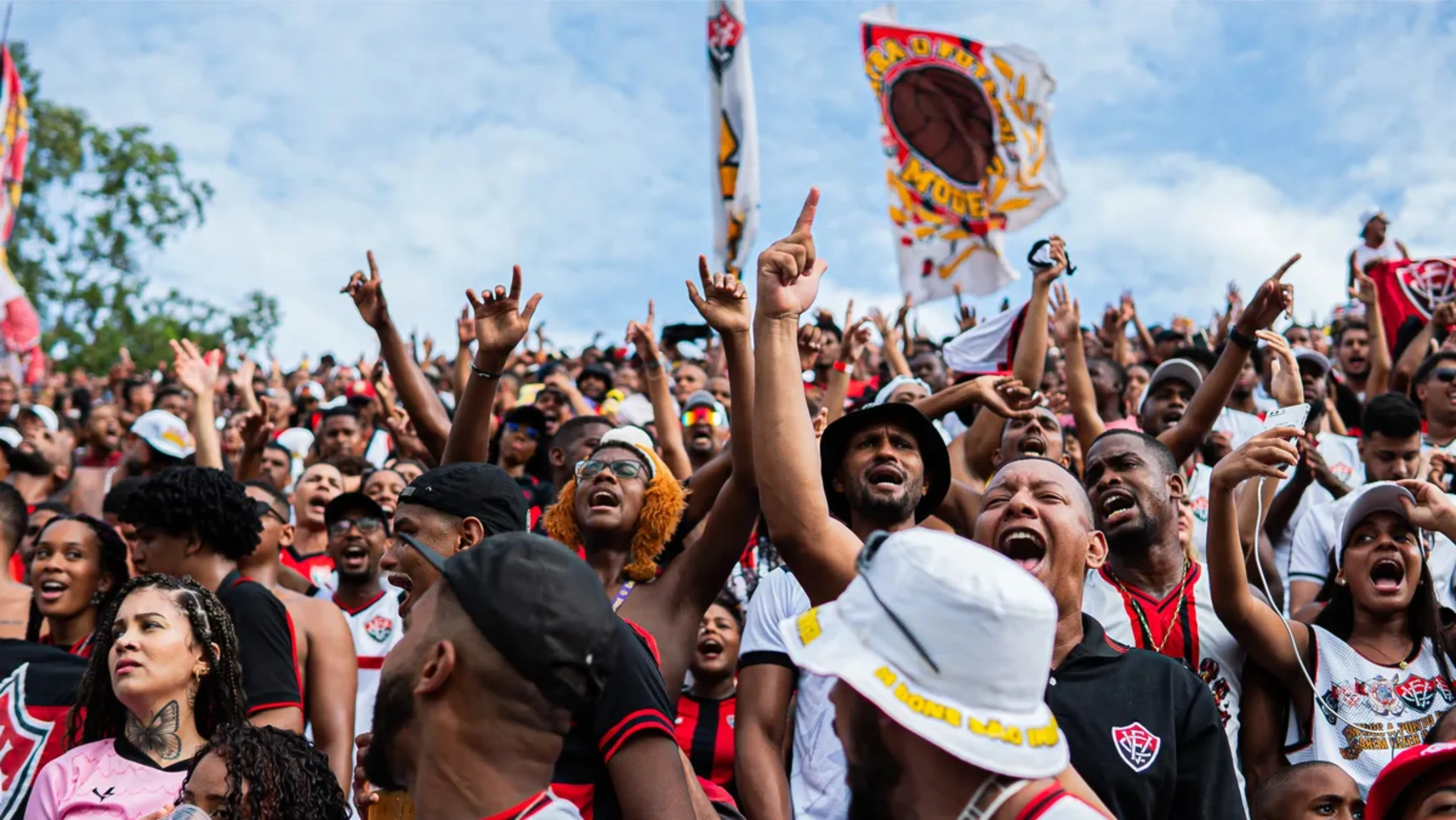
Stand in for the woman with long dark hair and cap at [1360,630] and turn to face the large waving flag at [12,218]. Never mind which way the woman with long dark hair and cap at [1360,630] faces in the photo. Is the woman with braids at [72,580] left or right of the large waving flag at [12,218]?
left

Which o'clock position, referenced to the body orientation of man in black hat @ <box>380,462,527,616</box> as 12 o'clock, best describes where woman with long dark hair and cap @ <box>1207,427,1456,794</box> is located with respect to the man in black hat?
The woman with long dark hair and cap is roughly at 6 o'clock from the man in black hat.

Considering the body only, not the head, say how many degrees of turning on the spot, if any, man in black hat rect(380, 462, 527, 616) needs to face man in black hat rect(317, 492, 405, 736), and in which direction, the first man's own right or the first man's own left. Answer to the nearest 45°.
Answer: approximately 90° to the first man's own right

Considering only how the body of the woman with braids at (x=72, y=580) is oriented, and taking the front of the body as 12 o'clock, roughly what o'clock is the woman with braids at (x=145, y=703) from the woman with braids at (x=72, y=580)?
the woman with braids at (x=145, y=703) is roughly at 10 o'clock from the woman with braids at (x=72, y=580).

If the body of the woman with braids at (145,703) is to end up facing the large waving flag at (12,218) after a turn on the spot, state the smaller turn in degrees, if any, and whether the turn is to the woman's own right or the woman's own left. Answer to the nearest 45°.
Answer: approximately 135° to the woman's own right

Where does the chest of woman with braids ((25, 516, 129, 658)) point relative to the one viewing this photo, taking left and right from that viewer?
facing the viewer and to the left of the viewer

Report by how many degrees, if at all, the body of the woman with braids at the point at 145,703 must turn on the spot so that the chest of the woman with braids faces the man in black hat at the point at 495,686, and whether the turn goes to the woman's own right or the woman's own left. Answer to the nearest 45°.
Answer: approximately 45° to the woman's own left

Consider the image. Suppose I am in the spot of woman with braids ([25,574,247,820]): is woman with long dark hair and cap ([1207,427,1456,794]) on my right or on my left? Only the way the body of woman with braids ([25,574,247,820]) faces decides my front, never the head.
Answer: on my left

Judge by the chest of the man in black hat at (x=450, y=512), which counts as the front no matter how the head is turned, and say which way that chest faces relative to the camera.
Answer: to the viewer's left

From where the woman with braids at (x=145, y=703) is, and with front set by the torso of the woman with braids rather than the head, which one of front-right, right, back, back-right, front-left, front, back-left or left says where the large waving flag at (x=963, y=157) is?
back

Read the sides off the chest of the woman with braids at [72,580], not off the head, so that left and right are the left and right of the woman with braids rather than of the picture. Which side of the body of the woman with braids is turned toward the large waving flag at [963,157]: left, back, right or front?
back

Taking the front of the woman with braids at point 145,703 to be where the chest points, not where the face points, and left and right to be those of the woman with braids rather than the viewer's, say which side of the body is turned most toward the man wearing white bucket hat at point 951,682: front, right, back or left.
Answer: left
